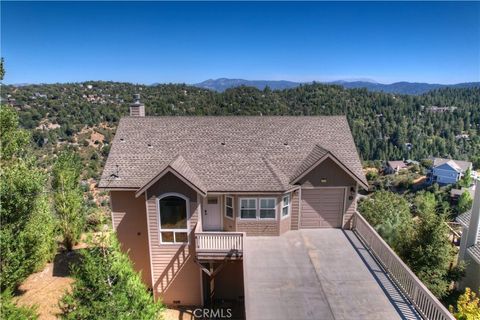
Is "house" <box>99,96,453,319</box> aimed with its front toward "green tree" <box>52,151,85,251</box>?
no

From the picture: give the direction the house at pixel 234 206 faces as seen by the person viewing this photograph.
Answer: facing the viewer

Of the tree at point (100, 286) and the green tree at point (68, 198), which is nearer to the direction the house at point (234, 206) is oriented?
the tree at point (100, 286)

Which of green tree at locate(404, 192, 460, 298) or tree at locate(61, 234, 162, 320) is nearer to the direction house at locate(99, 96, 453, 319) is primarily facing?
the tree at locate(61, 234, 162, 320)

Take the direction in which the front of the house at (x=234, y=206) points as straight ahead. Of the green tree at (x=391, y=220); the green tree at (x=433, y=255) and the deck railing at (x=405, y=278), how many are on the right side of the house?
0

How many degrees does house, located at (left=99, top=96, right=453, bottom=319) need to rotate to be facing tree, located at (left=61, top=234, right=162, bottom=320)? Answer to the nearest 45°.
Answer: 0° — it already faces it

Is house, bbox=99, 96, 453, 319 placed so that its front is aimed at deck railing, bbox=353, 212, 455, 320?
no

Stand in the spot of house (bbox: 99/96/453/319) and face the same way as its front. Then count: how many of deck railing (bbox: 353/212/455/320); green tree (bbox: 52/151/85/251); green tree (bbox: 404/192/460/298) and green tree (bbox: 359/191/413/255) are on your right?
1

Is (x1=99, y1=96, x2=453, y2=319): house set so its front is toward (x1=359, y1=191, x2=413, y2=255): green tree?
no

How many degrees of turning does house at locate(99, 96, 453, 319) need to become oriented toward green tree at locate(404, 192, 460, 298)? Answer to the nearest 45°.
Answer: approximately 90° to its left

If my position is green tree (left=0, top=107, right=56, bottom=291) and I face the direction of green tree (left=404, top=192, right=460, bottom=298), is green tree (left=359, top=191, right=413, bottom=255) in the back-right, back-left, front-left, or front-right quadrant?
front-left

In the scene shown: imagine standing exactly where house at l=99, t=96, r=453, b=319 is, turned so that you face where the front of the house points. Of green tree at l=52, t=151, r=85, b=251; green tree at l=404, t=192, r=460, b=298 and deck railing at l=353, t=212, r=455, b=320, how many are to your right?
1

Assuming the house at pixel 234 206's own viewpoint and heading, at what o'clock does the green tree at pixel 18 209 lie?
The green tree is roughly at 2 o'clock from the house.
